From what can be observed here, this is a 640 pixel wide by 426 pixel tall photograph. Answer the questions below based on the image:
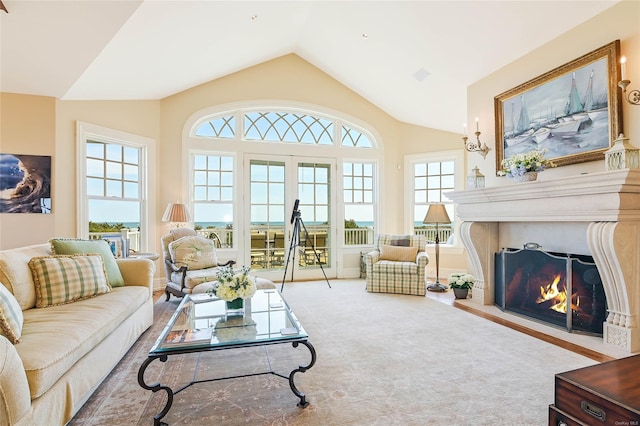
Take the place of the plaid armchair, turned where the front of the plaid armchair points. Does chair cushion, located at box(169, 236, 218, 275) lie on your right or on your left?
on your right

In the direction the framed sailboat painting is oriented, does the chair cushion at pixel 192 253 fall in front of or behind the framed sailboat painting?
in front

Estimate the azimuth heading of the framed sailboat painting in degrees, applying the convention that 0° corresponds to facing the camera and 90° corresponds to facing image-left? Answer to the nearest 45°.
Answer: approximately 45°

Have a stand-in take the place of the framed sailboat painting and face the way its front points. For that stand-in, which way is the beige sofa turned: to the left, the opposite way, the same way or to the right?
the opposite way

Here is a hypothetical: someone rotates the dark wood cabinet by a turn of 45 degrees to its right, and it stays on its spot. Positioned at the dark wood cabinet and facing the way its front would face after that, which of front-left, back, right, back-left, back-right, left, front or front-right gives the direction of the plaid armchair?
front-right

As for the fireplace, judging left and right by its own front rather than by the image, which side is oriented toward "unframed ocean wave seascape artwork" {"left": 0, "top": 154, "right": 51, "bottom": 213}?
front

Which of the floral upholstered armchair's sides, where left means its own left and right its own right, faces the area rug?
front

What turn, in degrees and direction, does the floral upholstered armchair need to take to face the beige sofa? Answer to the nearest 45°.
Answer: approximately 45° to its right

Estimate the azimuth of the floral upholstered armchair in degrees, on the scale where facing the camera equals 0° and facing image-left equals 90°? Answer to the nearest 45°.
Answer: approximately 315°

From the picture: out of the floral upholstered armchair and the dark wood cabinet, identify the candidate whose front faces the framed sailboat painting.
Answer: the floral upholstered armchair

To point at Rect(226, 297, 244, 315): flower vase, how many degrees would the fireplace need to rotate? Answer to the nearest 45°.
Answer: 0° — it already faces it
